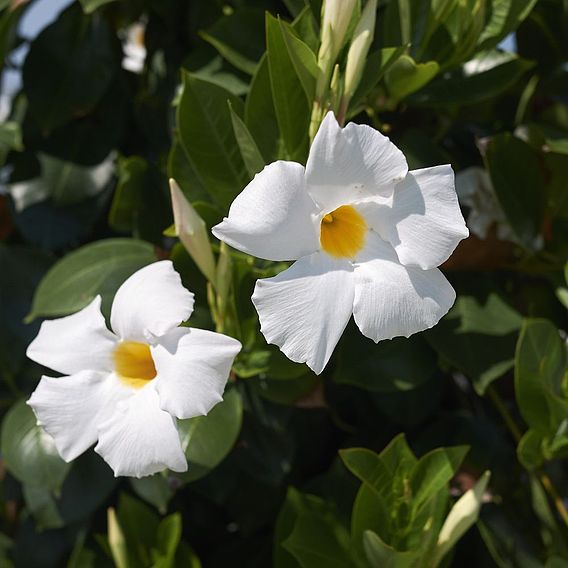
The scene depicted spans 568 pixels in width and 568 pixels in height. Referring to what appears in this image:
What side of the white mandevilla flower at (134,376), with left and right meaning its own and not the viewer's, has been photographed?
front
